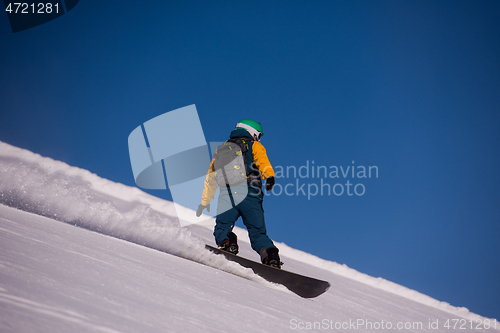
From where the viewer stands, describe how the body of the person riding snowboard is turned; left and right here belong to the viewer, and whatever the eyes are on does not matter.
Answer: facing away from the viewer and to the right of the viewer

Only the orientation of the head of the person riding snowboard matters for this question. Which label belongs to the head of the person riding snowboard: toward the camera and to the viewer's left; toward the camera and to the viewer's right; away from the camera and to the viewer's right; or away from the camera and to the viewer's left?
away from the camera and to the viewer's right
